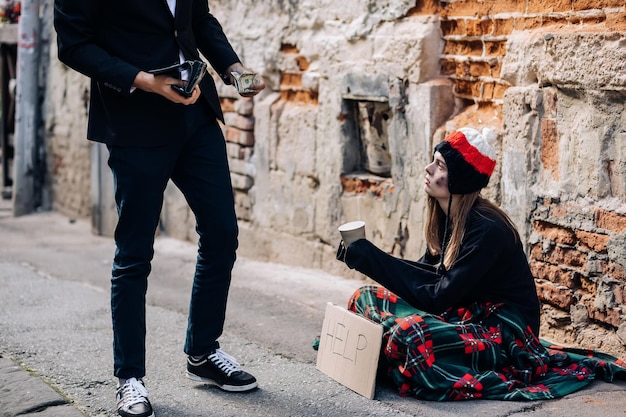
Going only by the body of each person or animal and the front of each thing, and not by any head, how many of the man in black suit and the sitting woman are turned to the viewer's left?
1

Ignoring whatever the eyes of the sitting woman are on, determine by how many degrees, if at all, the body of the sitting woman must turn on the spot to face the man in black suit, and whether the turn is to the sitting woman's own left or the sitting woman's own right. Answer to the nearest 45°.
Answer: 0° — they already face them

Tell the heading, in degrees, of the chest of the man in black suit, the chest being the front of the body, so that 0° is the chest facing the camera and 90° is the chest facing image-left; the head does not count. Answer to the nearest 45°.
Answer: approximately 315°

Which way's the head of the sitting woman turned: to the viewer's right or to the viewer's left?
to the viewer's left

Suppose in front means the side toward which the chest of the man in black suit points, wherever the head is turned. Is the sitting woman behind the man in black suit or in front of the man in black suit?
in front

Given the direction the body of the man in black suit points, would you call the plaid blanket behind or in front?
in front

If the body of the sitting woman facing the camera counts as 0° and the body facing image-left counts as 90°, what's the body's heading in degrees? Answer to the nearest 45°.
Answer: approximately 90°
